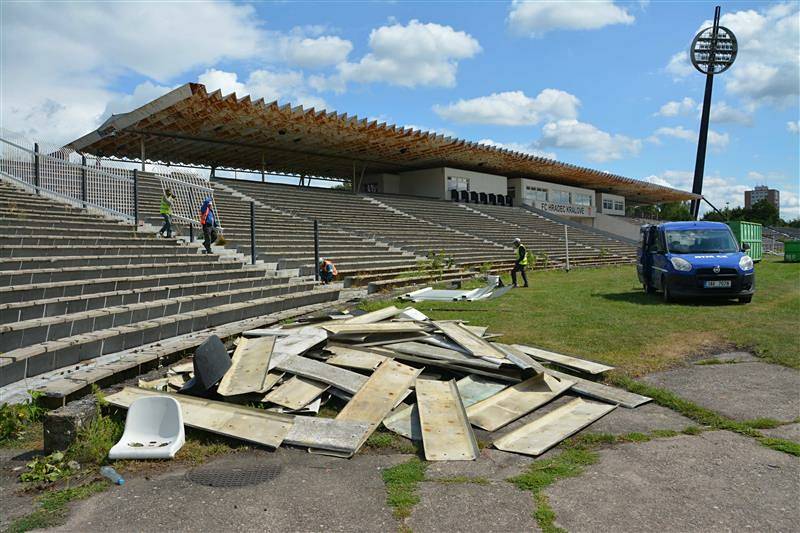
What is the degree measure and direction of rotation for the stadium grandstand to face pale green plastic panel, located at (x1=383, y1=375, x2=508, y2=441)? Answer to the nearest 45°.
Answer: approximately 45° to its right

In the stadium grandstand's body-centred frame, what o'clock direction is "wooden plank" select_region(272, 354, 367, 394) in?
The wooden plank is roughly at 1 o'clock from the stadium grandstand.

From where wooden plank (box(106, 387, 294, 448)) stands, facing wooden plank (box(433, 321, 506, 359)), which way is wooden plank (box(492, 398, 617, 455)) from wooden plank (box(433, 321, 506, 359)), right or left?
right

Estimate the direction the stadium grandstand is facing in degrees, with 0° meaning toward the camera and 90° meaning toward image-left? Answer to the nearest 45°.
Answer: approximately 315°

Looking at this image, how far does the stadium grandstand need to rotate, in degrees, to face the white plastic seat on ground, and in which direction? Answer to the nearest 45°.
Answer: approximately 45° to its right
